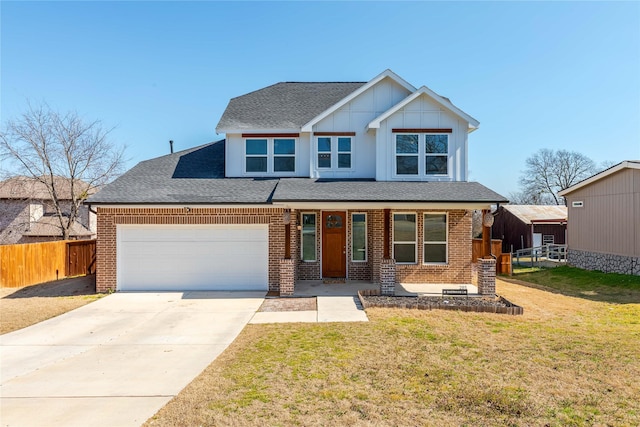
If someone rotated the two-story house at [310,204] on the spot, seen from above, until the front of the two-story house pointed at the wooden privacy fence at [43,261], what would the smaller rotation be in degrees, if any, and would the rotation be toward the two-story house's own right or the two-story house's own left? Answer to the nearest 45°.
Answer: approximately 90° to the two-story house's own right

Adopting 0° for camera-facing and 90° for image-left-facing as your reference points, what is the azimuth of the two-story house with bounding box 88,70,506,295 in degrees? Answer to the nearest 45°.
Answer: approximately 0°

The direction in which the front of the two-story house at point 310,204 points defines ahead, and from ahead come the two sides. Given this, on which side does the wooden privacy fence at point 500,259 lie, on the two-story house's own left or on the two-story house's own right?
on the two-story house's own left
